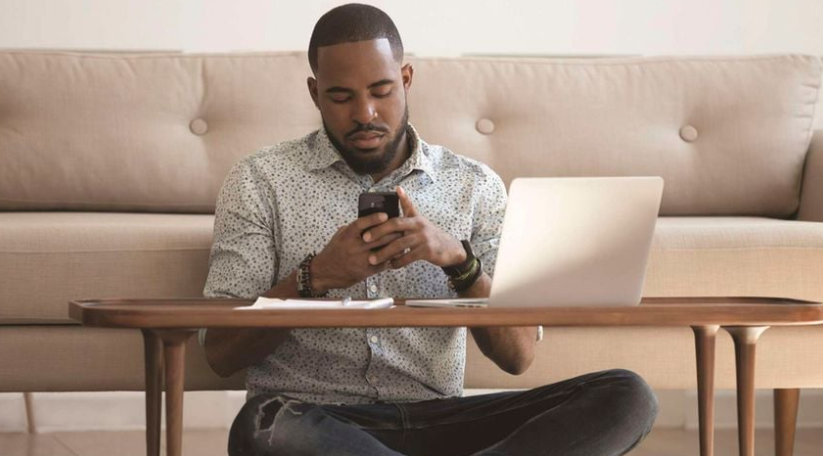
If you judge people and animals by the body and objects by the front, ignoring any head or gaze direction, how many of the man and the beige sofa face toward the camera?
2

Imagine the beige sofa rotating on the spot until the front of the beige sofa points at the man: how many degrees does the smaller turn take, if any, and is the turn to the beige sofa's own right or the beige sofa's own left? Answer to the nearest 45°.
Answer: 0° — it already faces them

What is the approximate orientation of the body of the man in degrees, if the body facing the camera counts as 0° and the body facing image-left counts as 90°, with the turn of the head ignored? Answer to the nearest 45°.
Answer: approximately 0°

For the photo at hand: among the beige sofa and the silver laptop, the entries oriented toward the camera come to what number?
1

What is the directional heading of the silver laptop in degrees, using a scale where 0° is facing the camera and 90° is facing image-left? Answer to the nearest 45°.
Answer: approximately 135°

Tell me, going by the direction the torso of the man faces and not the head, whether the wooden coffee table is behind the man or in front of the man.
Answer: in front

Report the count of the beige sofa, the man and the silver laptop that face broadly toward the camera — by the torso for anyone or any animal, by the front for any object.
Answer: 2

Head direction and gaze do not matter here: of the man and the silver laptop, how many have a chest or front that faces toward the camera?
1

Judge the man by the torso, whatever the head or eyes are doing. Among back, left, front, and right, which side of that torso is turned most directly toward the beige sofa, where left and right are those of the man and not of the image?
back

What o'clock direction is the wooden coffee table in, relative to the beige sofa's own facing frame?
The wooden coffee table is roughly at 12 o'clock from the beige sofa.

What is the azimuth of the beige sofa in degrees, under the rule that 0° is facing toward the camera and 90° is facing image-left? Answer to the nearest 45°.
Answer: approximately 0°
